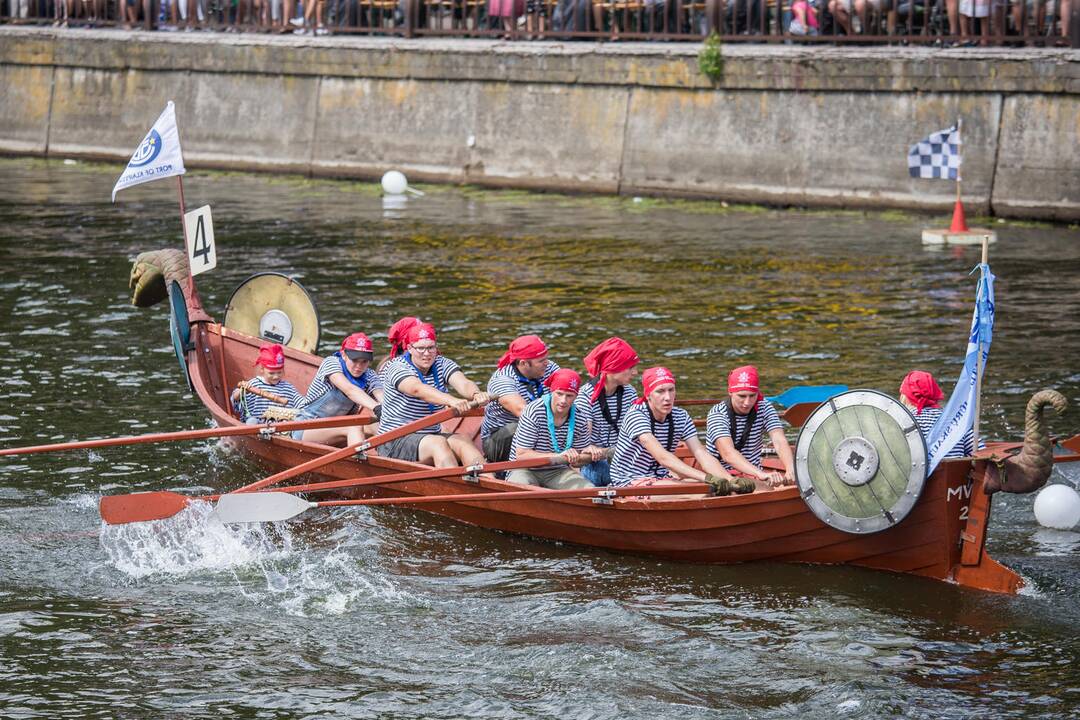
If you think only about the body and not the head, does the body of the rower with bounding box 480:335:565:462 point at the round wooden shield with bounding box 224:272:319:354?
no

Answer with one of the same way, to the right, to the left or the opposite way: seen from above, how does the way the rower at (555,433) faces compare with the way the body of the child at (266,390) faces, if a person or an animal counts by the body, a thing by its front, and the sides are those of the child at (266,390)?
the same way

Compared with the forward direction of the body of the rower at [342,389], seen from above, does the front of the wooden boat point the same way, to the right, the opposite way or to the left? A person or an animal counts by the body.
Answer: the opposite way

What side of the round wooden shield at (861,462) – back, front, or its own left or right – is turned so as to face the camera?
front

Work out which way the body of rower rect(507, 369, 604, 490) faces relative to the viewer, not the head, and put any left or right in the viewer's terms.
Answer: facing the viewer and to the right of the viewer

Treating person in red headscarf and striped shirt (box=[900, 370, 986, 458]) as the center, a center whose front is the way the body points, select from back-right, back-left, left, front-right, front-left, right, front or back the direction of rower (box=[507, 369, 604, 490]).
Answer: front-left

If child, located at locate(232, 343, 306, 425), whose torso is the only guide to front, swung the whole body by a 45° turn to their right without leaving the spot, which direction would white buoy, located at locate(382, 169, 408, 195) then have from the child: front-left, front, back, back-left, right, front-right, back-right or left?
back

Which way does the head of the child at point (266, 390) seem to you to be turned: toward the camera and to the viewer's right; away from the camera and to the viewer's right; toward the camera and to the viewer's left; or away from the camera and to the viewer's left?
toward the camera and to the viewer's right

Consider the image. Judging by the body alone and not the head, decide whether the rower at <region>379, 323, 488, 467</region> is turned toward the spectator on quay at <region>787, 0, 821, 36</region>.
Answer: no

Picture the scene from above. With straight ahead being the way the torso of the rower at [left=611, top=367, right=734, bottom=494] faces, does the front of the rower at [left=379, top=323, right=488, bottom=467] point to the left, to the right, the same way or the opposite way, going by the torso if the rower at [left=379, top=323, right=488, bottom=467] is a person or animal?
the same way

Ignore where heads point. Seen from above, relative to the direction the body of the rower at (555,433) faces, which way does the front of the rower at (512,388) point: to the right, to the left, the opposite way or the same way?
the same way

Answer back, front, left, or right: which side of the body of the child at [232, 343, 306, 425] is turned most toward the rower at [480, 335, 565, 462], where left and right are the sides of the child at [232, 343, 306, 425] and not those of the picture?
front

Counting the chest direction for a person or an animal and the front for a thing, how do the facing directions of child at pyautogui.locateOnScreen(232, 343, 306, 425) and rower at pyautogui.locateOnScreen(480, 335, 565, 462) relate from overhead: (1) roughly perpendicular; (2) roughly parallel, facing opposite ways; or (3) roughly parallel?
roughly parallel

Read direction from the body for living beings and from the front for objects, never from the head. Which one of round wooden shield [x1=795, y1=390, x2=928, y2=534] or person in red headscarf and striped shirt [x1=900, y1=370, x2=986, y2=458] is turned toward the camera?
the round wooden shield

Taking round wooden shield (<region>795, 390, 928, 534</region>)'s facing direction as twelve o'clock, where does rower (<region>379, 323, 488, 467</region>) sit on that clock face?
The rower is roughly at 4 o'clock from the round wooden shield.

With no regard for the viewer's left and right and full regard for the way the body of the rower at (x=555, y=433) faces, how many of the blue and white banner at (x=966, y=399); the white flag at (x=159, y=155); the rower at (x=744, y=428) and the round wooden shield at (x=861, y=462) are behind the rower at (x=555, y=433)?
1

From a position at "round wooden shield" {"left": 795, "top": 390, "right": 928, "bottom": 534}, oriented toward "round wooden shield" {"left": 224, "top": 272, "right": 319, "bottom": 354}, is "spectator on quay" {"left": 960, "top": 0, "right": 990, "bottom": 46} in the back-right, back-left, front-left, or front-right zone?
front-right

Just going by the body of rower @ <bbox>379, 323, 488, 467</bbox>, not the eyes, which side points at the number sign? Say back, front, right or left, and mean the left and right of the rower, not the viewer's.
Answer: back

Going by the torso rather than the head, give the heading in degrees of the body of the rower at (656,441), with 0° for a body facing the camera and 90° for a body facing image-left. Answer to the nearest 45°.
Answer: approximately 315°

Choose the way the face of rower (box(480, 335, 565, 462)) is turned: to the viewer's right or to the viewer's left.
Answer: to the viewer's right

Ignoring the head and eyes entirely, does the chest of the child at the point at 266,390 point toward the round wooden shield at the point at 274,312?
no
